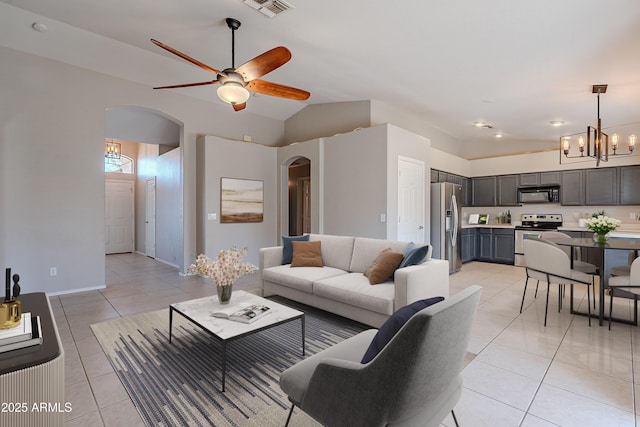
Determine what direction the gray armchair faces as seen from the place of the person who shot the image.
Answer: facing away from the viewer and to the left of the viewer

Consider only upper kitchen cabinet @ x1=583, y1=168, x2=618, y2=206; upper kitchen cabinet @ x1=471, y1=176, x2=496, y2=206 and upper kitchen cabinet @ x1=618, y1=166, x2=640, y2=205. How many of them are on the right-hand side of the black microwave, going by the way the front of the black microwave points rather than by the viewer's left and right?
1

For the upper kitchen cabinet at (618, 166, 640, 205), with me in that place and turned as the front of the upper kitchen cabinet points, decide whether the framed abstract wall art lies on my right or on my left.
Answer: on my right

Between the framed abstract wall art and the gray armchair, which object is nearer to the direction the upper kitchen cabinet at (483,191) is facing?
the gray armchair

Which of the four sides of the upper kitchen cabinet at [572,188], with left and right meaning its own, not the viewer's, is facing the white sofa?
front

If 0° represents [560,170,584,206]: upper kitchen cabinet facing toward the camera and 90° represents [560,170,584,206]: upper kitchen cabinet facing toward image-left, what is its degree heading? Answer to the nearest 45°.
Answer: approximately 0°

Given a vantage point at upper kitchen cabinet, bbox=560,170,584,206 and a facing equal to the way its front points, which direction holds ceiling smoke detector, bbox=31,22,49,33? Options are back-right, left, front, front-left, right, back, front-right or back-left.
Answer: front-right

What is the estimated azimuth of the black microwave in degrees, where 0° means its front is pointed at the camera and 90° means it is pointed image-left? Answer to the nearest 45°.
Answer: approximately 0°
